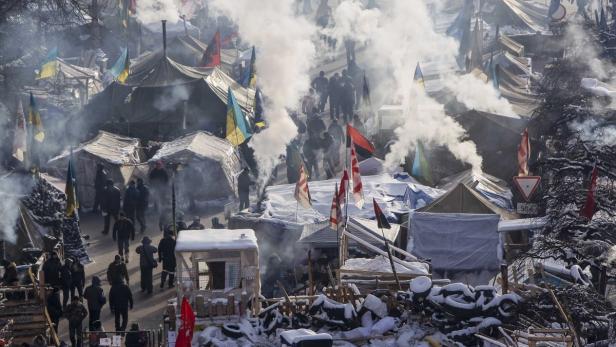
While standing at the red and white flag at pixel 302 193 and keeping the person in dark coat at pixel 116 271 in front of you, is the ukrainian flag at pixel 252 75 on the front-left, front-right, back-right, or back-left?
back-right

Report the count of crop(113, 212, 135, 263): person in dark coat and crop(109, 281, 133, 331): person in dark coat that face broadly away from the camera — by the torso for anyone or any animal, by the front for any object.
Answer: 2

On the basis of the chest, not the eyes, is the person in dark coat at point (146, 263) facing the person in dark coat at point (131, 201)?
yes

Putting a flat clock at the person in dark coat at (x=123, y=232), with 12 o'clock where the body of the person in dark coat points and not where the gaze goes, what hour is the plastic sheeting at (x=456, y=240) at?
The plastic sheeting is roughly at 4 o'clock from the person in dark coat.

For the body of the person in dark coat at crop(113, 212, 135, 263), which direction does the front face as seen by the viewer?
away from the camera

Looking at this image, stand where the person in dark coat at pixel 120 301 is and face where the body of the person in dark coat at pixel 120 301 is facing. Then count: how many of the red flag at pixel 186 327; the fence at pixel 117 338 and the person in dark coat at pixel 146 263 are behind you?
2

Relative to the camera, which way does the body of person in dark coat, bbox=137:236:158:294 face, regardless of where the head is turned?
away from the camera

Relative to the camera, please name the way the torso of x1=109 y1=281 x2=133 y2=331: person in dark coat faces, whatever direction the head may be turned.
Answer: away from the camera
